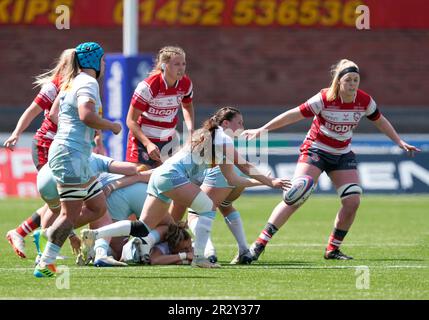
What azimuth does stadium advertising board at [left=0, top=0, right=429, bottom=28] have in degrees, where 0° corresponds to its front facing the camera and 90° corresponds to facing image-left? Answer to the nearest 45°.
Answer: approximately 0°

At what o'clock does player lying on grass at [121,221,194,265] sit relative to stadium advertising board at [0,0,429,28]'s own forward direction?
The player lying on grass is roughly at 12 o'clock from the stadium advertising board.

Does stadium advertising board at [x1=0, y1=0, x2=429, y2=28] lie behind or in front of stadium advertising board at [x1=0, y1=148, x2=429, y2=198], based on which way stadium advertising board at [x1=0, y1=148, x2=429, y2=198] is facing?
behind

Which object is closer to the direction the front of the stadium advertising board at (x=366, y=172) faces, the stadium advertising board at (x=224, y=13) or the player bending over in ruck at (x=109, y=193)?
the player bending over in ruck

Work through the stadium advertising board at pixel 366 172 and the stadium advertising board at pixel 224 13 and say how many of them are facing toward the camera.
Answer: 2

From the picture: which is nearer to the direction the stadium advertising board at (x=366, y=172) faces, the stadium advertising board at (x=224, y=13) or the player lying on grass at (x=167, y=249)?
the player lying on grass
